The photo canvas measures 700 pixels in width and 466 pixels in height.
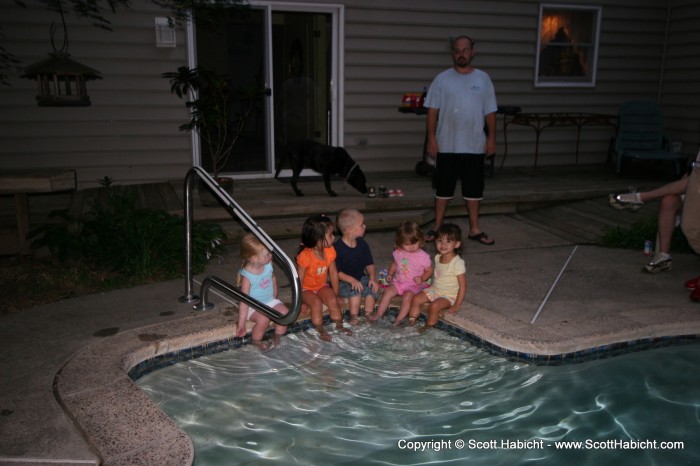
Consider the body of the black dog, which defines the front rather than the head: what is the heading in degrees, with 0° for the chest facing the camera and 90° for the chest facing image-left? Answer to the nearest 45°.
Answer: approximately 270°

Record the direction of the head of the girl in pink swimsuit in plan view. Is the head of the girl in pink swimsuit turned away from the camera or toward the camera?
toward the camera

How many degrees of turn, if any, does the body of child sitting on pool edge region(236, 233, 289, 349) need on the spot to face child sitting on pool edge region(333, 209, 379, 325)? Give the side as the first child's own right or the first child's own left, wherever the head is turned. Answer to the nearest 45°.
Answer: approximately 90° to the first child's own left

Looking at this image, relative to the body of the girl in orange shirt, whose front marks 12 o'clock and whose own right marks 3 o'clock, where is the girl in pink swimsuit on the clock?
The girl in pink swimsuit is roughly at 10 o'clock from the girl in orange shirt.

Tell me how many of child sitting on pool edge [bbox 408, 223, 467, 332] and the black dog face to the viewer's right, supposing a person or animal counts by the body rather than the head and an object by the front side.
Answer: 1

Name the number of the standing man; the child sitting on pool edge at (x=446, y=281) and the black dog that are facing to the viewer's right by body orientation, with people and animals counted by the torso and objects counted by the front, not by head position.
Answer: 1

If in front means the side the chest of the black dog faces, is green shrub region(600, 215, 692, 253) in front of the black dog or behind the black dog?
in front

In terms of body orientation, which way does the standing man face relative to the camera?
toward the camera

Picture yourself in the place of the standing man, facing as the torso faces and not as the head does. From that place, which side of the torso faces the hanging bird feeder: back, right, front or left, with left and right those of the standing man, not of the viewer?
right

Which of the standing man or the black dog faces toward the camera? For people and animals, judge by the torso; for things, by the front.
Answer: the standing man

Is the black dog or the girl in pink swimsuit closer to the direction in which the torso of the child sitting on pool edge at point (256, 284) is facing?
the girl in pink swimsuit
